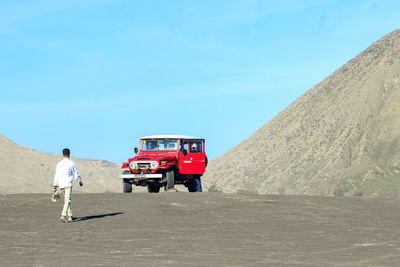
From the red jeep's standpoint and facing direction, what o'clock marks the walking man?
The walking man is roughly at 11 o'clock from the red jeep.

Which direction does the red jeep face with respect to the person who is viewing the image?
facing the viewer and to the left of the viewer
